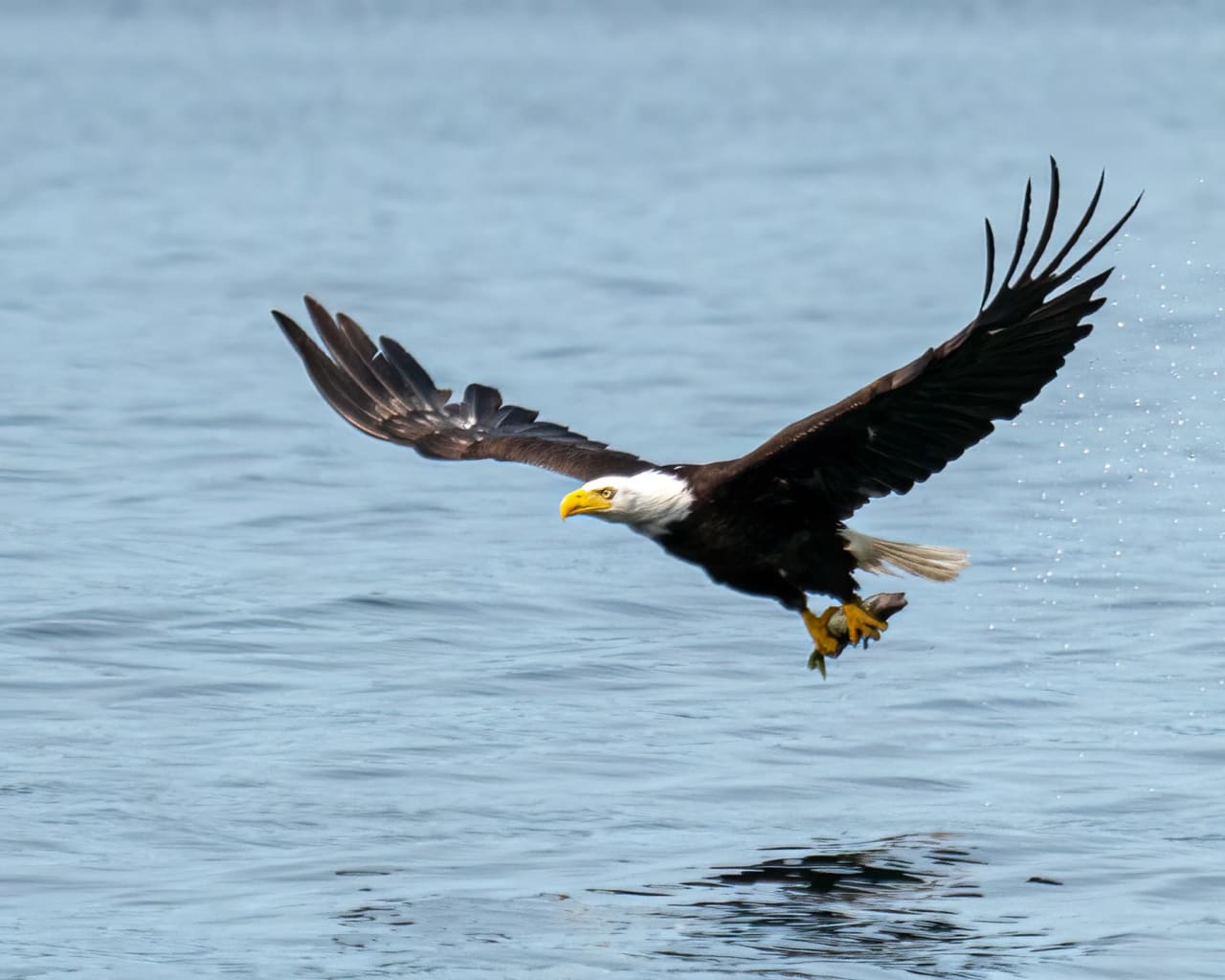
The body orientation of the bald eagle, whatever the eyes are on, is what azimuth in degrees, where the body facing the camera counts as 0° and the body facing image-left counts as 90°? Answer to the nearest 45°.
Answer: approximately 45°
